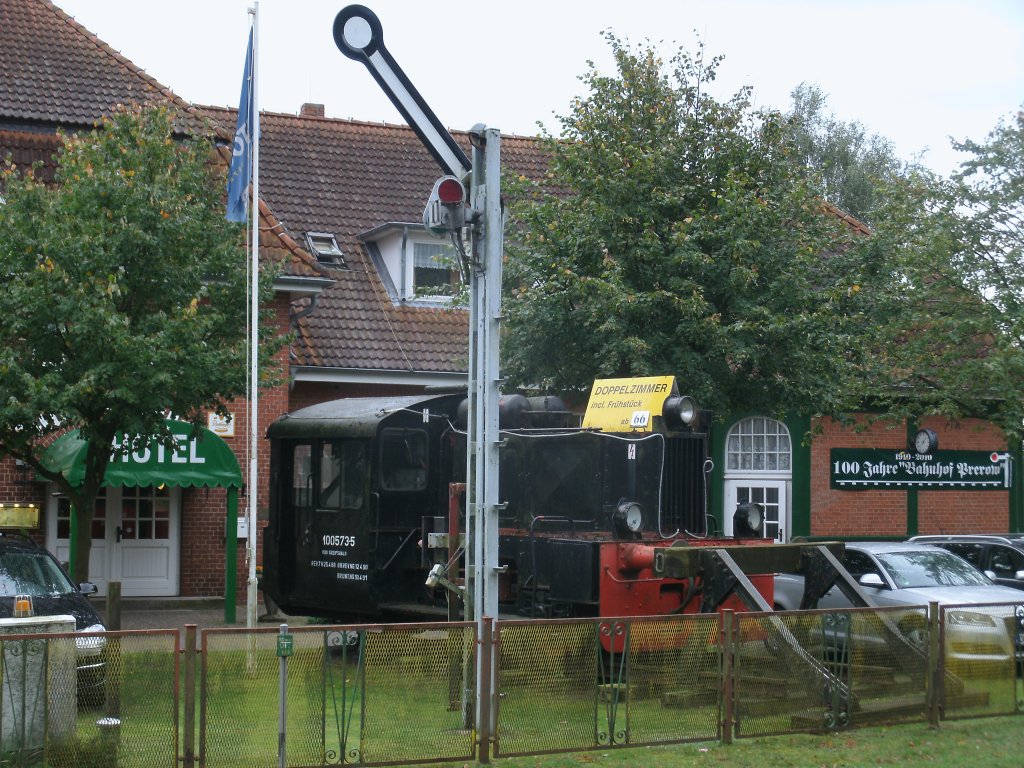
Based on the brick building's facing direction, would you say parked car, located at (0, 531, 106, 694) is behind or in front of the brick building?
in front

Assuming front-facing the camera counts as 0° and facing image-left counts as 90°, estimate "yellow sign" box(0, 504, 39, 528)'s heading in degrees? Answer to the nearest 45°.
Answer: approximately 0°

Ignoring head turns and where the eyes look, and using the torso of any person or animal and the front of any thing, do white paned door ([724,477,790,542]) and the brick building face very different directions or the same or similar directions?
same or similar directions

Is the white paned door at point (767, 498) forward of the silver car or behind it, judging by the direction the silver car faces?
behind

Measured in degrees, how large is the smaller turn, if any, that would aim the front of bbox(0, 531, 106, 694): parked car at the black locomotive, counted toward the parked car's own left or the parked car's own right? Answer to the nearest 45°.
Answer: approximately 45° to the parked car's own left

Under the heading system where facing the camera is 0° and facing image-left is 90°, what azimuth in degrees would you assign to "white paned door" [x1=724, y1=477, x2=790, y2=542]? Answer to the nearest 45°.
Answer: approximately 0°

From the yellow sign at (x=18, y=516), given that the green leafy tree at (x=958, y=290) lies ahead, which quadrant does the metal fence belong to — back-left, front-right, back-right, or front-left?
front-right

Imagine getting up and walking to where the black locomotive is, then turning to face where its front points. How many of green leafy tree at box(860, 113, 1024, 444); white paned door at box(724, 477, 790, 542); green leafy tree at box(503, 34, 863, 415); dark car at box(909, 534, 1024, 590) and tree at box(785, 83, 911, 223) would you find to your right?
0

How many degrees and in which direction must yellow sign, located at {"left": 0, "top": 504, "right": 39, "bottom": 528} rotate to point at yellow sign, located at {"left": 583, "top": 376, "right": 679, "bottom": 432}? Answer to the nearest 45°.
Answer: approximately 45° to its left

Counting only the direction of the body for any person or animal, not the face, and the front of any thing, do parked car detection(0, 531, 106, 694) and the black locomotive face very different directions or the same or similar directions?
same or similar directions

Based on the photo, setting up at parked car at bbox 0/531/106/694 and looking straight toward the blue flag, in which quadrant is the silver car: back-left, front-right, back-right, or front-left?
front-right

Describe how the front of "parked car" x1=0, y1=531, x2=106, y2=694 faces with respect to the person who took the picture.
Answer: facing the viewer and to the right of the viewer

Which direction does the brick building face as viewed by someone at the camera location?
facing the viewer
